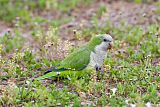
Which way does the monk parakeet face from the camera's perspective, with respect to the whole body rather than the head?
to the viewer's right
